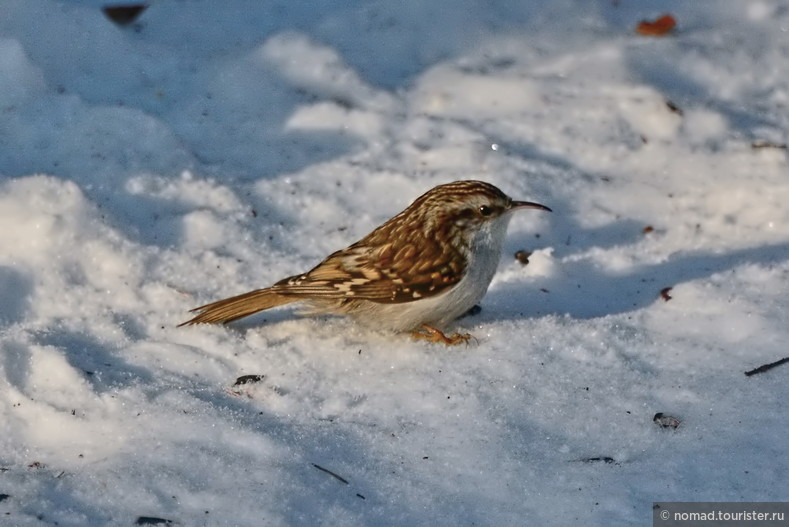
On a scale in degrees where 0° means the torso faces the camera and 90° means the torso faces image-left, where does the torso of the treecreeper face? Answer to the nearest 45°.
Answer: approximately 270°

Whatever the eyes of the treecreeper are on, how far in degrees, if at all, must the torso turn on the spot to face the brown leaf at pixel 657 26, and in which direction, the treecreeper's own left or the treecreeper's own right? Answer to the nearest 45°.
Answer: approximately 45° to the treecreeper's own left
